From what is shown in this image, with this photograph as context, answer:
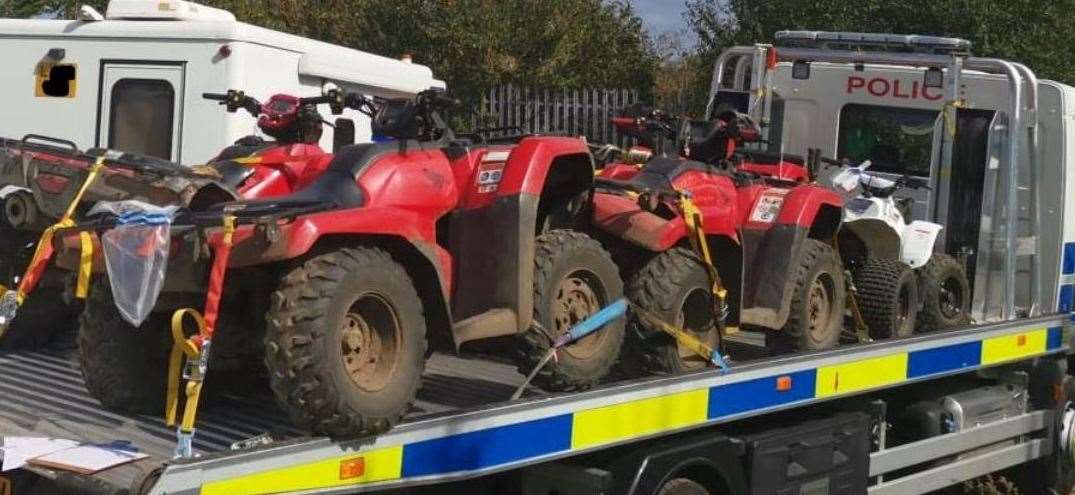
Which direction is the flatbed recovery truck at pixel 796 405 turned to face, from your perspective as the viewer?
facing away from the viewer and to the right of the viewer

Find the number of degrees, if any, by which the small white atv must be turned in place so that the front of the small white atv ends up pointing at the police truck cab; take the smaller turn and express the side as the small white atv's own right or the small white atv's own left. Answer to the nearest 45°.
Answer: approximately 135° to the small white atv's own right

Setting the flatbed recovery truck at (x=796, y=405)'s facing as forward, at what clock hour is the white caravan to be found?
The white caravan is roughly at 8 o'clock from the flatbed recovery truck.

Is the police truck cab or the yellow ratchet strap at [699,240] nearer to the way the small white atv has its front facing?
the yellow ratchet strap
